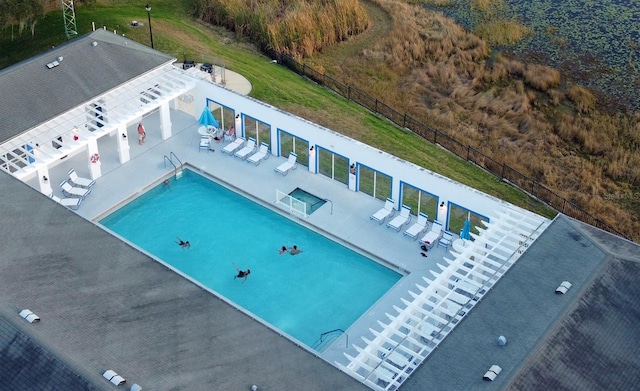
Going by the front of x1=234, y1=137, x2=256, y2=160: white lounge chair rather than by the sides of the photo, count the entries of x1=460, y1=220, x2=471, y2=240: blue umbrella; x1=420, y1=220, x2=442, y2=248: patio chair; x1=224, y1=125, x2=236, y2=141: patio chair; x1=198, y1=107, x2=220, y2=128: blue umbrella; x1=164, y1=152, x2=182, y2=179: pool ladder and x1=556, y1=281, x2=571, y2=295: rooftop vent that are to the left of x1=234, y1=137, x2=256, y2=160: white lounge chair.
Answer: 3

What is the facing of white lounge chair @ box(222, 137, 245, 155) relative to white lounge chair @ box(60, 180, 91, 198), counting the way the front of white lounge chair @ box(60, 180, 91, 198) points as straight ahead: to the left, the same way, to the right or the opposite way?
to the right

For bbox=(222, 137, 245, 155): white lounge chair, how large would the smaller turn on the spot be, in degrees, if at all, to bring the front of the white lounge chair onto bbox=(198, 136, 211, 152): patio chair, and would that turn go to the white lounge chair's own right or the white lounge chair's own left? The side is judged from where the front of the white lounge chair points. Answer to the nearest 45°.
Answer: approximately 45° to the white lounge chair's own right

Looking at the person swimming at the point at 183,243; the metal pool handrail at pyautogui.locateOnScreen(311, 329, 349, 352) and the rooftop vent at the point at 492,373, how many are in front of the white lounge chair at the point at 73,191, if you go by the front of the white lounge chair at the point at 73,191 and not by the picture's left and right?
3

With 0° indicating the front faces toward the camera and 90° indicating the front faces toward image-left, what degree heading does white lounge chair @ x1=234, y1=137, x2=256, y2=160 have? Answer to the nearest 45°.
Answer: approximately 45°

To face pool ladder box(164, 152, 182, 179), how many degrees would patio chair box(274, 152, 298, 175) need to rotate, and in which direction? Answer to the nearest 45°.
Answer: approximately 45° to its right

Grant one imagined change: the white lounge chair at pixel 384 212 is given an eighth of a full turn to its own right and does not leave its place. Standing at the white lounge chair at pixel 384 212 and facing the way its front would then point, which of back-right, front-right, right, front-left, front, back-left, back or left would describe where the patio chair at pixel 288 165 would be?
front-right

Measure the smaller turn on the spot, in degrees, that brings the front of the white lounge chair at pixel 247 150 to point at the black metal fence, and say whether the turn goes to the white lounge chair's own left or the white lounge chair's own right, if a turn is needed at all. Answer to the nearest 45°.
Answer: approximately 135° to the white lounge chair's own left

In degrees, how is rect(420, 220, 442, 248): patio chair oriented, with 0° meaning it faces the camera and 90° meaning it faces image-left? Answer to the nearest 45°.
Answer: approximately 45°

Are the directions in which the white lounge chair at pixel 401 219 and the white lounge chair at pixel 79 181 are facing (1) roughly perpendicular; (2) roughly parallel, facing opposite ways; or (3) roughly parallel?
roughly perpendicular
